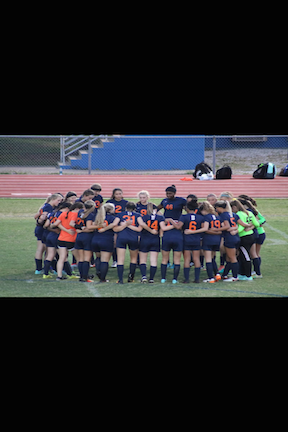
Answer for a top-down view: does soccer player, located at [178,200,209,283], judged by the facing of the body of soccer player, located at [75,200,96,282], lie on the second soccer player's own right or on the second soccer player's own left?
on the second soccer player's own right

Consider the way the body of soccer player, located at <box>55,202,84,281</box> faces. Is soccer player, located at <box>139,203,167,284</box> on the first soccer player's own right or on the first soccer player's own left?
on the first soccer player's own right

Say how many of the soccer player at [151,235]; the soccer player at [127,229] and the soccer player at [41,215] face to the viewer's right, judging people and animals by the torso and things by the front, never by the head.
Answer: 1

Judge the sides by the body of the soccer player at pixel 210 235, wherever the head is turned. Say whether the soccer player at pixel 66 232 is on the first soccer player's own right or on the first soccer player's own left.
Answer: on the first soccer player's own left

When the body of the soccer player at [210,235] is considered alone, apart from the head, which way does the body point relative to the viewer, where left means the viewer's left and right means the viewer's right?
facing away from the viewer and to the left of the viewer

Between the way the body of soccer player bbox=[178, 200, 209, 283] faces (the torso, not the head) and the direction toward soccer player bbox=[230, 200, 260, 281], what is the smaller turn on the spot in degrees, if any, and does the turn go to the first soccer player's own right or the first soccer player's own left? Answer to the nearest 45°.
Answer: approximately 90° to the first soccer player's own right

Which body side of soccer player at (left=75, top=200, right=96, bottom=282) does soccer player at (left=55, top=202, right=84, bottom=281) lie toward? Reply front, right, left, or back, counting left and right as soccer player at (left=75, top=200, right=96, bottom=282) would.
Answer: left

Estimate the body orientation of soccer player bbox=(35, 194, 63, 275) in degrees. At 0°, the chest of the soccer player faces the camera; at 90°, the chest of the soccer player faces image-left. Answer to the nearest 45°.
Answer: approximately 270°

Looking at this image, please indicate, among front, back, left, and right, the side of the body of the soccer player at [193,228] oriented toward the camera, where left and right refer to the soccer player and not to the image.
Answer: back

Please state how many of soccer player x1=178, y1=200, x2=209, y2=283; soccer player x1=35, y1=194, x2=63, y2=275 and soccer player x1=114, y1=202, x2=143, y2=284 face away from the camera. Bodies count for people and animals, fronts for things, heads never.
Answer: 2

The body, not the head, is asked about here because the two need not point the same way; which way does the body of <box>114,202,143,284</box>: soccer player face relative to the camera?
away from the camera

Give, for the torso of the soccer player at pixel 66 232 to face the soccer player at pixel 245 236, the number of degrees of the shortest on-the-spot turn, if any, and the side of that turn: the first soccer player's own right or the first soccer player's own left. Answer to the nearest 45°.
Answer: approximately 45° to the first soccer player's own right

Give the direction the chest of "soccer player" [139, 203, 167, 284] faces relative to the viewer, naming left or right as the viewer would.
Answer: facing away from the viewer
